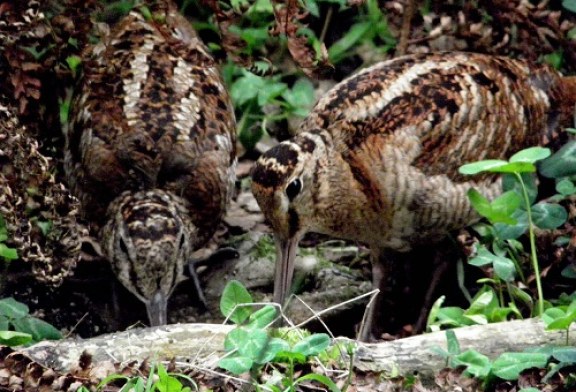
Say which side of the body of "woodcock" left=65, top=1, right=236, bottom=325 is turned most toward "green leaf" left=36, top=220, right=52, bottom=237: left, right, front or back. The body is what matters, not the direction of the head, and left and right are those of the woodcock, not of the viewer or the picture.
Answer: right

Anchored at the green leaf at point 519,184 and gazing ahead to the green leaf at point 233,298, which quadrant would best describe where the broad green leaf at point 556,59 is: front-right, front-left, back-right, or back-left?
back-right

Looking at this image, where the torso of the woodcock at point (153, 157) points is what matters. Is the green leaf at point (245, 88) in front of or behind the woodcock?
behind

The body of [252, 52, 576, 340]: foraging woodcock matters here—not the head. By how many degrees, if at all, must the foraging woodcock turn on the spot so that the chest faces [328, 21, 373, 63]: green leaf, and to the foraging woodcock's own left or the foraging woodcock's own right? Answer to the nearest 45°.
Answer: approximately 135° to the foraging woodcock's own right

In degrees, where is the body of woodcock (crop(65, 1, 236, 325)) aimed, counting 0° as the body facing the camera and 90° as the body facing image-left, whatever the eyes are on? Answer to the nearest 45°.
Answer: approximately 0°

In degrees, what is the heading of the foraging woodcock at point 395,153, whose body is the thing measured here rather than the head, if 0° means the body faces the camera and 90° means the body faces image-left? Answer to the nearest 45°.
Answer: approximately 45°

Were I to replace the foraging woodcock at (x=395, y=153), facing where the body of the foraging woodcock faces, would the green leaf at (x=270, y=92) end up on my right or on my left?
on my right

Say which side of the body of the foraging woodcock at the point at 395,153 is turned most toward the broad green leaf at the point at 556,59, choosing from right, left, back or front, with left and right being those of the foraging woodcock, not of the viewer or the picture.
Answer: back

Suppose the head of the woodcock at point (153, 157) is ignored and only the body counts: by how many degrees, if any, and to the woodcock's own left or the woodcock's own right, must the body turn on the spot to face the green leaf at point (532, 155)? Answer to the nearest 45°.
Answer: approximately 45° to the woodcock's own left

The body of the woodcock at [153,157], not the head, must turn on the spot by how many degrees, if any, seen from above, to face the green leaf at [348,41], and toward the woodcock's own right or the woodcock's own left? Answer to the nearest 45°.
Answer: approximately 135° to the woodcock's own left

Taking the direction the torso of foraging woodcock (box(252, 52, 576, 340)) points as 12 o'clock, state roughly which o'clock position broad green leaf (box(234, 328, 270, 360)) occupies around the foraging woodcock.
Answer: The broad green leaf is roughly at 11 o'clock from the foraging woodcock.

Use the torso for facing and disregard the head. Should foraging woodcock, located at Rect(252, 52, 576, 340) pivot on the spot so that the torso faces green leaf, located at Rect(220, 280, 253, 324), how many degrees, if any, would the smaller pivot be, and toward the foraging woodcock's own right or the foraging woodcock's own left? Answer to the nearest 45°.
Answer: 0° — it already faces it

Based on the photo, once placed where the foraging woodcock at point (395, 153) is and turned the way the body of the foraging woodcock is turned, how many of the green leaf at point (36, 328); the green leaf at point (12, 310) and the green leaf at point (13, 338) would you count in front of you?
3
